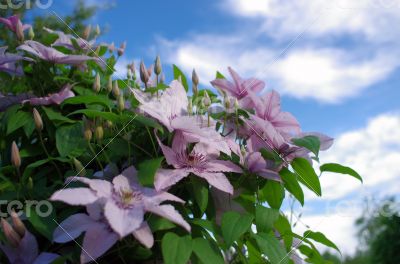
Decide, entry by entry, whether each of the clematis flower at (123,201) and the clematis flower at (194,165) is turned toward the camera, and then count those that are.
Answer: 2
